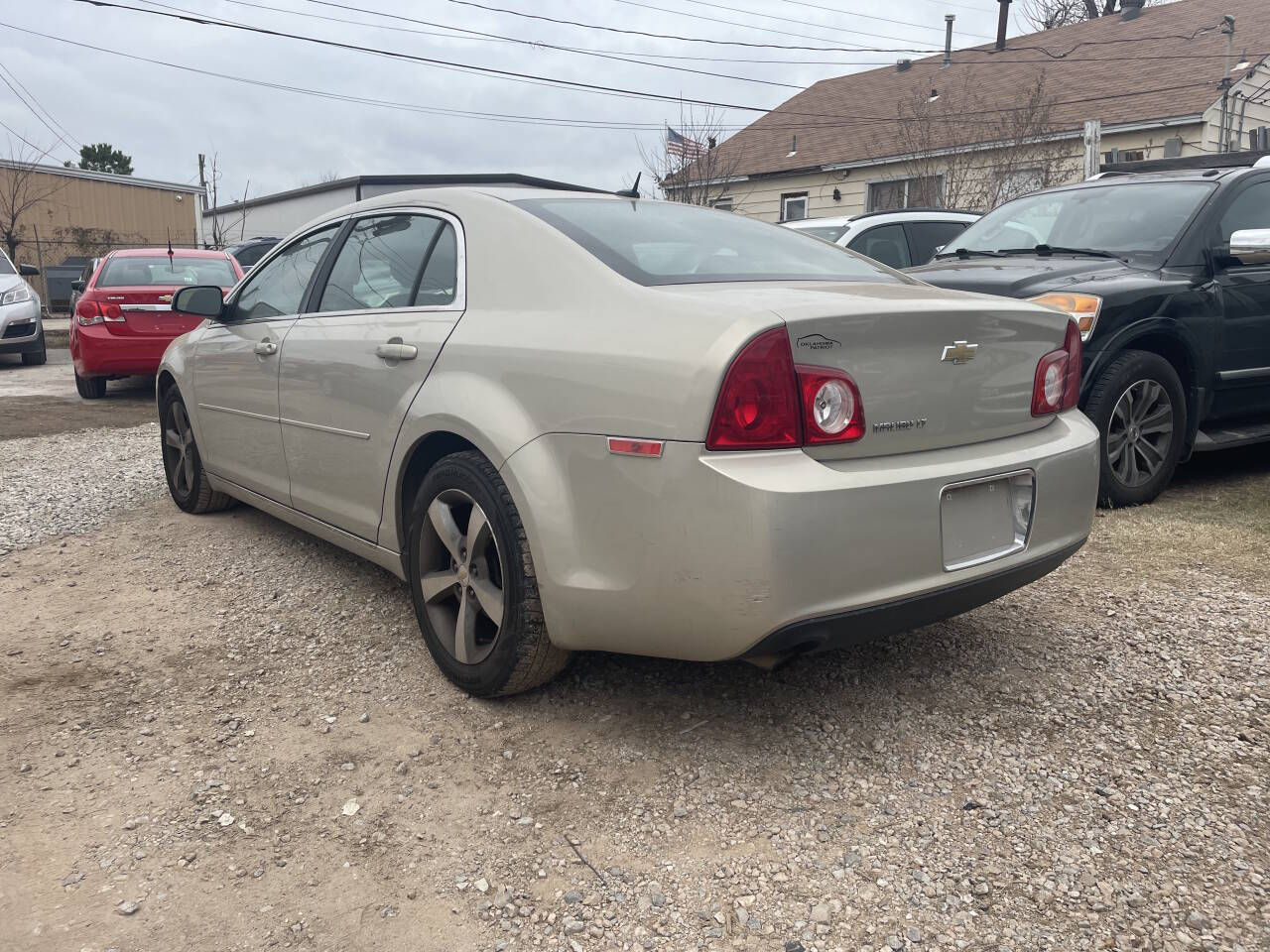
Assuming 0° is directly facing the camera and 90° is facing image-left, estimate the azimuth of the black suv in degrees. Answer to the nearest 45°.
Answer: approximately 45°

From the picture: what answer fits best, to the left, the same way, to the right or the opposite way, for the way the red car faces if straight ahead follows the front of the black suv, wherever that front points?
to the right

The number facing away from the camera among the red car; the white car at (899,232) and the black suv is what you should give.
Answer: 1

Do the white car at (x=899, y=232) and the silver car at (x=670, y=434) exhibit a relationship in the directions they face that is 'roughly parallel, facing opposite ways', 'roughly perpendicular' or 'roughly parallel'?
roughly perpendicular

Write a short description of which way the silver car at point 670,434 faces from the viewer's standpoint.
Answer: facing away from the viewer and to the left of the viewer

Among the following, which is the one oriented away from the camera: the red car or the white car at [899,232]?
the red car

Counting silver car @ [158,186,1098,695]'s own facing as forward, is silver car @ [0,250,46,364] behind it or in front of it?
in front

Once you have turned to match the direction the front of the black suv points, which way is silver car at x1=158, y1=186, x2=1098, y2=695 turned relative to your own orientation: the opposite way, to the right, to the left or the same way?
to the right

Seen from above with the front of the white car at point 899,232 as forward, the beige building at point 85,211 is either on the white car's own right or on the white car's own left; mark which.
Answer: on the white car's own right

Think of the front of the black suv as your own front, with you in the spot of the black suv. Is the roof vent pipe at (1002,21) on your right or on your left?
on your right

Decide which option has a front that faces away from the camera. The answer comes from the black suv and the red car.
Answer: the red car

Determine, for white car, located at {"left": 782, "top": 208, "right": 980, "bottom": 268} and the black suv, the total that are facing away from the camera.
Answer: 0

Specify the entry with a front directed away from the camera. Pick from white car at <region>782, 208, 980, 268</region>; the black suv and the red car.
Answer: the red car

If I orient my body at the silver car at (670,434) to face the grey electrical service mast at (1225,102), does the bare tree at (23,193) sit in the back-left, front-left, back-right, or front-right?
front-left

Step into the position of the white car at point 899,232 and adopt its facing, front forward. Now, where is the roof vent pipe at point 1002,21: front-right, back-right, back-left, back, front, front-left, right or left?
back-right

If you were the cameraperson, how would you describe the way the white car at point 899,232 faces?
facing the viewer and to the left of the viewer

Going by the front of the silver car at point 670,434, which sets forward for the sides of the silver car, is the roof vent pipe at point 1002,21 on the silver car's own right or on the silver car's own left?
on the silver car's own right

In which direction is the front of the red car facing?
away from the camera
